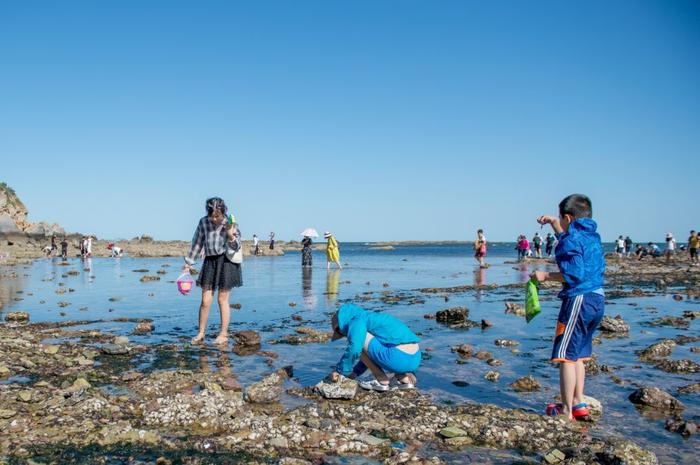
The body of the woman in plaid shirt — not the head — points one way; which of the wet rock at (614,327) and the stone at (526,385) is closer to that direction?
the stone

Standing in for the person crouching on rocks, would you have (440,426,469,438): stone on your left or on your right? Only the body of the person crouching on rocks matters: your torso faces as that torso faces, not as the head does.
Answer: on your left

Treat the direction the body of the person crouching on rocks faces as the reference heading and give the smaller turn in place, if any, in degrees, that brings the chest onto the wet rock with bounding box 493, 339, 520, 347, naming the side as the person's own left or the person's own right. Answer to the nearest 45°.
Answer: approximately 135° to the person's own right

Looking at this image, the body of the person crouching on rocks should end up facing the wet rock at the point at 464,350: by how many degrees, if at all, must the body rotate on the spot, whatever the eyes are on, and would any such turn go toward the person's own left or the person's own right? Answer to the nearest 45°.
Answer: approximately 135° to the person's own right

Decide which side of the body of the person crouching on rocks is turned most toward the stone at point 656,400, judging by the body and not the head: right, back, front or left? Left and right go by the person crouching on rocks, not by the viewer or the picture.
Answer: back

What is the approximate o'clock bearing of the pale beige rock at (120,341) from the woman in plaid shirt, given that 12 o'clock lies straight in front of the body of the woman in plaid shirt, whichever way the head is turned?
The pale beige rock is roughly at 3 o'clock from the woman in plaid shirt.

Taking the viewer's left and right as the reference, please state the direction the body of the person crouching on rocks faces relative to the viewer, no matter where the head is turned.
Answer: facing to the left of the viewer

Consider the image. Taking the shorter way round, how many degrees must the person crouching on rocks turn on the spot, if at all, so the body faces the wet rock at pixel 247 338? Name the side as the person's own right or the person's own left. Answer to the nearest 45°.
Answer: approximately 45° to the person's own right

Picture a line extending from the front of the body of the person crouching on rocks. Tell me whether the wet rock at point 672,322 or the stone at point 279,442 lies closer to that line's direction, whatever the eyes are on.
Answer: the stone

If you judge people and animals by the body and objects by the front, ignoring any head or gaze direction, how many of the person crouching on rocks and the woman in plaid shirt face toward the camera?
1

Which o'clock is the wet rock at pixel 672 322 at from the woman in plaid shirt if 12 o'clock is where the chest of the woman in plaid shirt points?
The wet rock is roughly at 9 o'clock from the woman in plaid shirt.

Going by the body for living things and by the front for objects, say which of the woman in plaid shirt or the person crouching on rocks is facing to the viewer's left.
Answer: the person crouching on rocks

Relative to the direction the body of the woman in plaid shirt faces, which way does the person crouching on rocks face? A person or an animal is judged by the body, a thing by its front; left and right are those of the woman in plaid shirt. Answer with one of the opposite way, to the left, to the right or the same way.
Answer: to the right

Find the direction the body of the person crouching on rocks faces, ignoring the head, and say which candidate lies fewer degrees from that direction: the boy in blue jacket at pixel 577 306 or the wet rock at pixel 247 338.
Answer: the wet rock

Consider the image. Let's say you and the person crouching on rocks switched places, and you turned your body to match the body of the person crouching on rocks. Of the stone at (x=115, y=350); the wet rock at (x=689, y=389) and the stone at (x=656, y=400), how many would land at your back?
2
